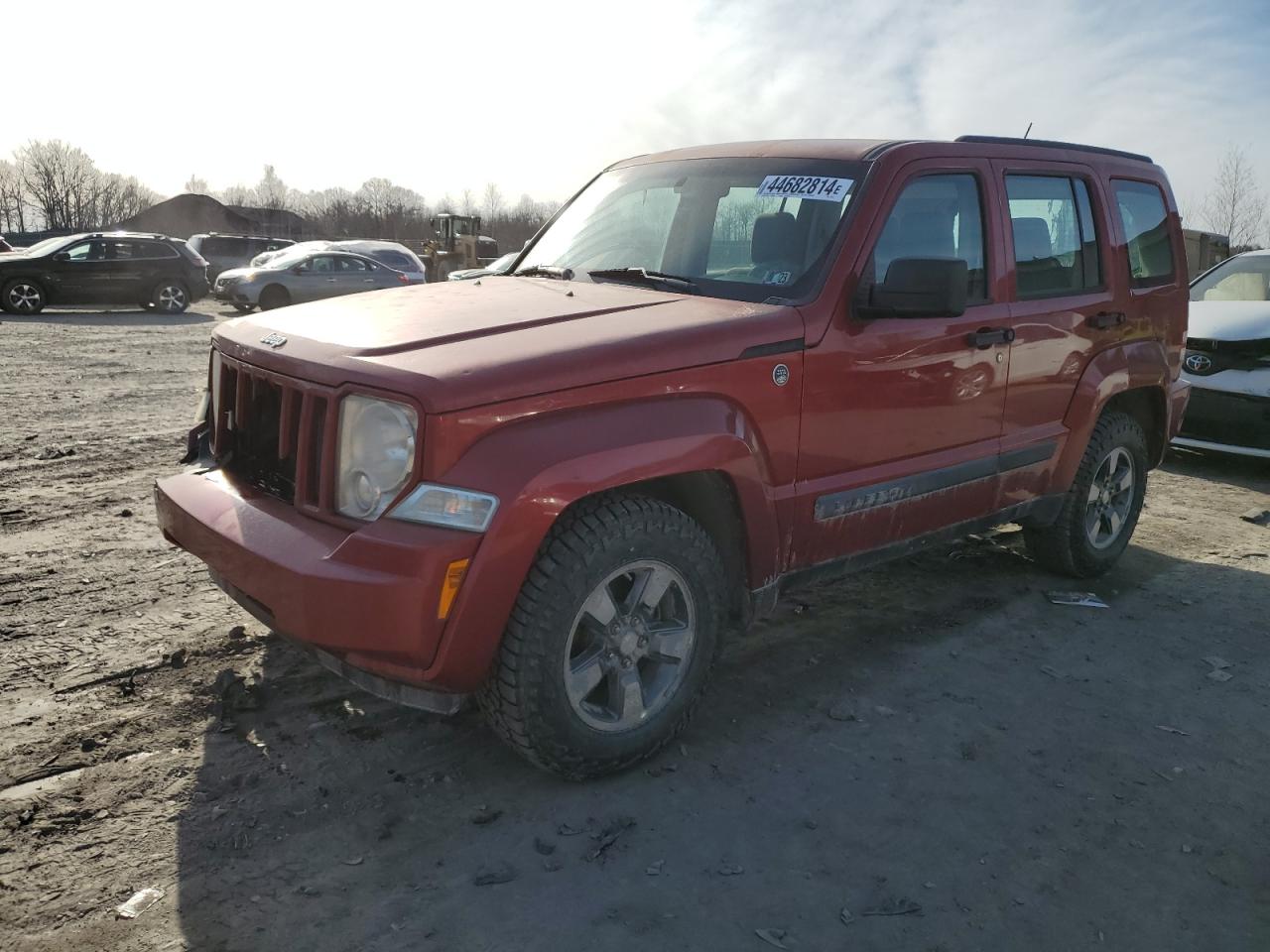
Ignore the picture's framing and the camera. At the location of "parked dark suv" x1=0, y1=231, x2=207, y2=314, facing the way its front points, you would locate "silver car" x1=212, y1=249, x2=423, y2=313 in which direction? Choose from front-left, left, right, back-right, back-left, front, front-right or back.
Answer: back

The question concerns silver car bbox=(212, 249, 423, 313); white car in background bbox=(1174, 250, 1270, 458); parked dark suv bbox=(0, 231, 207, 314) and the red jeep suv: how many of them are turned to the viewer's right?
0

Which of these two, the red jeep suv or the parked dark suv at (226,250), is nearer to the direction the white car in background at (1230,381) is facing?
the red jeep suv

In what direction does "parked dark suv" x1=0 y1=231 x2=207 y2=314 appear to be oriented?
to the viewer's left

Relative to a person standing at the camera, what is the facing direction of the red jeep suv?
facing the viewer and to the left of the viewer

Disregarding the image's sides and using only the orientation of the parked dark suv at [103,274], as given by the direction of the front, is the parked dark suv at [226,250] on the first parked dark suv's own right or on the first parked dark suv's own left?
on the first parked dark suv's own right

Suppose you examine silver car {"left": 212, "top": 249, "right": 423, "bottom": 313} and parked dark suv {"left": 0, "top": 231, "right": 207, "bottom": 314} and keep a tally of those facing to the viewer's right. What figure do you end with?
0

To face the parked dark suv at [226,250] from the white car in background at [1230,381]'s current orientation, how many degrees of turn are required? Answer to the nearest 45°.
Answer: approximately 90° to its right

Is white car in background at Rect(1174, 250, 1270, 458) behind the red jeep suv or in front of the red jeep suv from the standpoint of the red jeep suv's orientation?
behind

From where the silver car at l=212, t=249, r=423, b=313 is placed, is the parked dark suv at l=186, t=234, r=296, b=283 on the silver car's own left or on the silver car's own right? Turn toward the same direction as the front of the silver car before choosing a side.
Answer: on the silver car's own right
